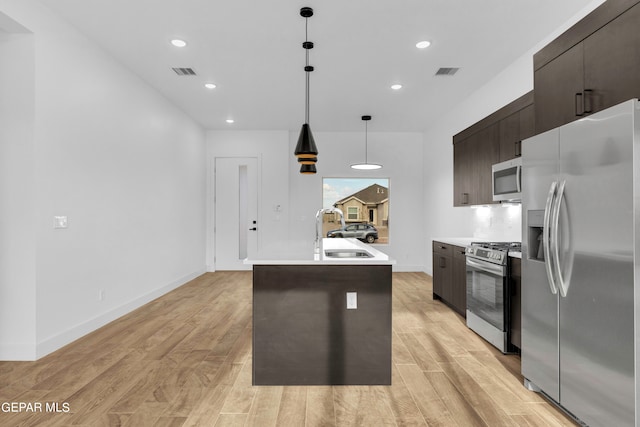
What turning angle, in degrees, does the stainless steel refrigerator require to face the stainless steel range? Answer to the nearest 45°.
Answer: approximately 90° to its right

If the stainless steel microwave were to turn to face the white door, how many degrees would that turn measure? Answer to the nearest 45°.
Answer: approximately 45° to its right

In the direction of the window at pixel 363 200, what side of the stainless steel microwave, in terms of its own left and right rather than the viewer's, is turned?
right

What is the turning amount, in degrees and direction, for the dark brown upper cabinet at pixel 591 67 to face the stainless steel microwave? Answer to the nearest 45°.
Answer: approximately 90° to its right

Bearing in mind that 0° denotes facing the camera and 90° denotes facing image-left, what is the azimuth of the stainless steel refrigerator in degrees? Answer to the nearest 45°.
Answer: approximately 45°

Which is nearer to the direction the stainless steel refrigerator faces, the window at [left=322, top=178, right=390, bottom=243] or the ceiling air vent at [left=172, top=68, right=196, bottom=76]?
the ceiling air vent

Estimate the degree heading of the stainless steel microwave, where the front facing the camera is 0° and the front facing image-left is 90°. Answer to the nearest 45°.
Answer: approximately 45°

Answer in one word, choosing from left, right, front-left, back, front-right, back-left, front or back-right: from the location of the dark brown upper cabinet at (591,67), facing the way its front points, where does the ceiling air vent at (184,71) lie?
front-right

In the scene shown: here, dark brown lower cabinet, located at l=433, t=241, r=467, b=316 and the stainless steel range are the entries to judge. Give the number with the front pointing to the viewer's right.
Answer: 0
